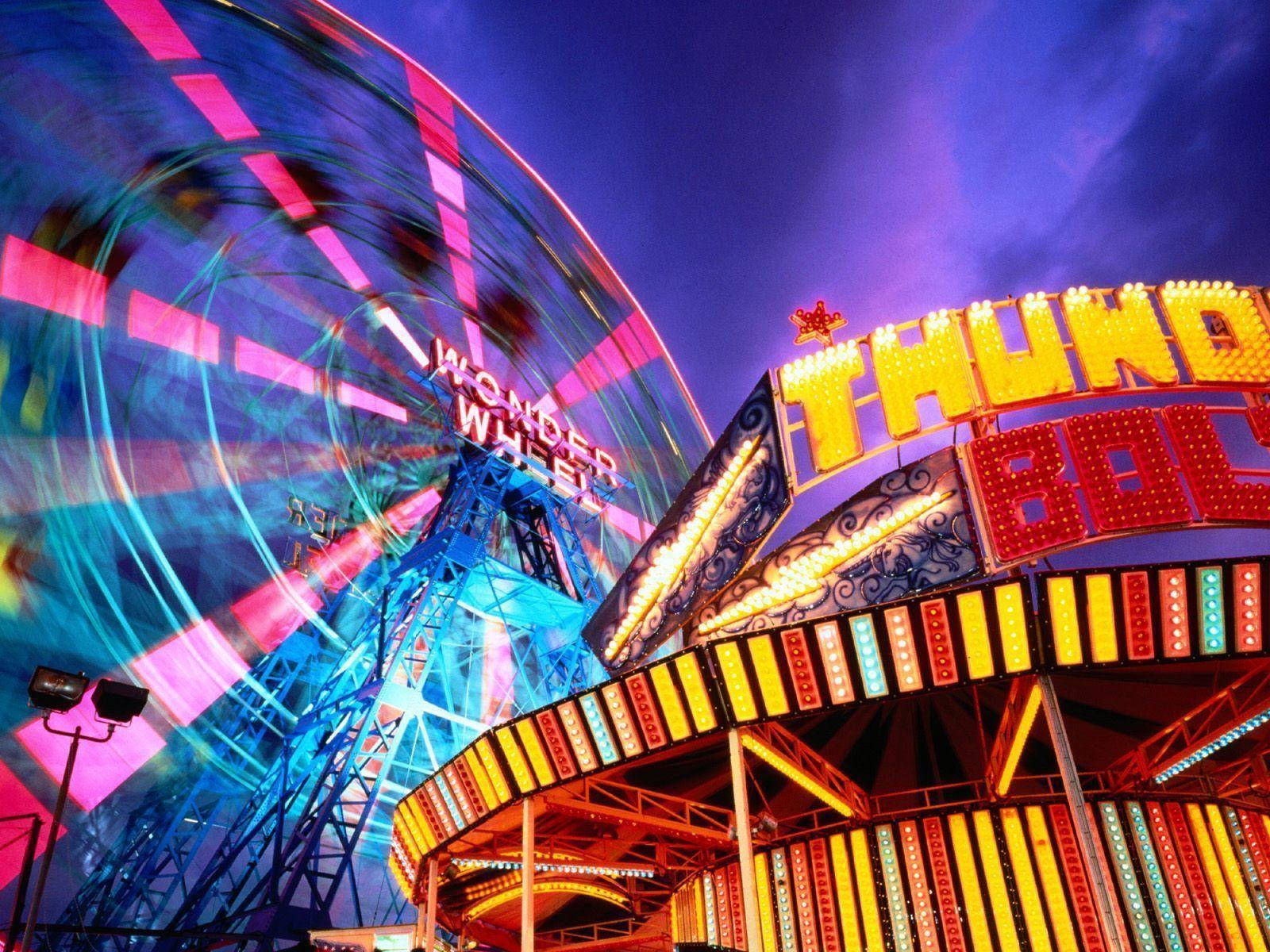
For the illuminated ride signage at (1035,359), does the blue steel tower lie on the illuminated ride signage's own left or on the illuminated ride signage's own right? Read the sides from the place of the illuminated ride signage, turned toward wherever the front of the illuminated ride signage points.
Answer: on the illuminated ride signage's own right

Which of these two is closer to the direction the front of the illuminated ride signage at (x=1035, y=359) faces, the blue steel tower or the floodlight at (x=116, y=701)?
the floodlight

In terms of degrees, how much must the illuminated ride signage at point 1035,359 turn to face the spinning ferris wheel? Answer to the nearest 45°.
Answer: approximately 90° to its right

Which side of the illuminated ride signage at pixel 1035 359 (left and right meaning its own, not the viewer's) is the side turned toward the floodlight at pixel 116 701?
right

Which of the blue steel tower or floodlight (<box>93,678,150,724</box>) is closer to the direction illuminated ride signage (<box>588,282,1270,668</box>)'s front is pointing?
the floodlight

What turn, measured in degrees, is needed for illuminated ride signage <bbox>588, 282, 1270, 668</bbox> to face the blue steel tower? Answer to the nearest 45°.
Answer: approximately 135° to its right

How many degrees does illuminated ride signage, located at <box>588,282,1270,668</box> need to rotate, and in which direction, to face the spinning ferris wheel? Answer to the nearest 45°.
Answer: approximately 90° to its right

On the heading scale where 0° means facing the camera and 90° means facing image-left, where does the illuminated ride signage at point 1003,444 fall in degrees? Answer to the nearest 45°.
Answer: approximately 0°
